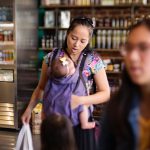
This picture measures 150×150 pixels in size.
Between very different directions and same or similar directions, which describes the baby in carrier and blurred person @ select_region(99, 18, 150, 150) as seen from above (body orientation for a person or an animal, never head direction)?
very different directions

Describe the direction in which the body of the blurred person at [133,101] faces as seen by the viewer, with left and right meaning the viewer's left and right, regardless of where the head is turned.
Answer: facing the viewer and to the left of the viewer

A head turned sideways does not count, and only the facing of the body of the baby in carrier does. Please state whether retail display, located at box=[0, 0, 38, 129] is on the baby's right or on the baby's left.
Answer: on the baby's left

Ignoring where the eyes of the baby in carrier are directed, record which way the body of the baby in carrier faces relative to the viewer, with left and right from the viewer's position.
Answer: facing away from the viewer and to the right of the viewer

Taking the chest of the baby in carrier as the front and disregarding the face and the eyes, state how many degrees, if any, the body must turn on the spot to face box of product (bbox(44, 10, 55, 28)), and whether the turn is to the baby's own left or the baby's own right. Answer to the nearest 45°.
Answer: approximately 45° to the baby's own left

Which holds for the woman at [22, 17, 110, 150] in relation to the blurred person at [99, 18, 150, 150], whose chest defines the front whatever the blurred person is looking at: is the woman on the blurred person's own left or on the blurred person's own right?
on the blurred person's own right
